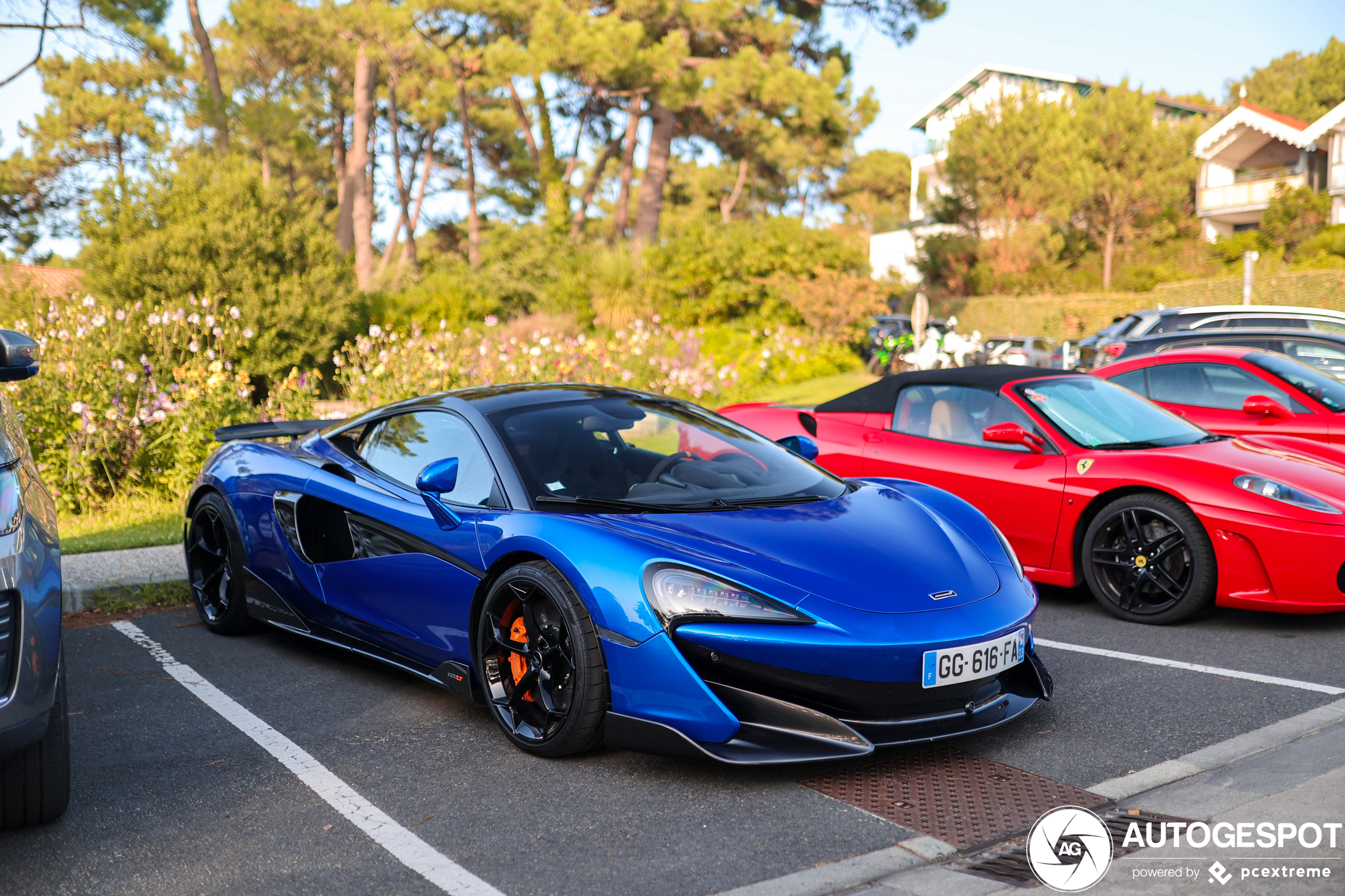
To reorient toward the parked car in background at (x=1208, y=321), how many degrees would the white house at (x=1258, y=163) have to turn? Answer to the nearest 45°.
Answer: approximately 45° to its left

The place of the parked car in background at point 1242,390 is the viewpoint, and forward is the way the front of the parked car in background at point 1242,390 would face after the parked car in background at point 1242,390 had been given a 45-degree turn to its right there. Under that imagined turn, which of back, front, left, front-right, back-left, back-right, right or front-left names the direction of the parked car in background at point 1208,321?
back

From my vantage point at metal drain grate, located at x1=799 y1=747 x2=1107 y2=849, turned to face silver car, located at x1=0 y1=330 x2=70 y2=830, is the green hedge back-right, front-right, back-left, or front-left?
back-right

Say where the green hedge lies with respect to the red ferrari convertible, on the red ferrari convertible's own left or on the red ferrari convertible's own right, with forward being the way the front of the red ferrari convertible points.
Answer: on the red ferrari convertible's own left

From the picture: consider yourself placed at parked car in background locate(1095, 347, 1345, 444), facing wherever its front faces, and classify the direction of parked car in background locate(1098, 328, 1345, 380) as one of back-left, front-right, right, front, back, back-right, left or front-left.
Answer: back-left

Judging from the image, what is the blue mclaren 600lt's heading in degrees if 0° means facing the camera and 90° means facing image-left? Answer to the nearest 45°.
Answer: approximately 315°

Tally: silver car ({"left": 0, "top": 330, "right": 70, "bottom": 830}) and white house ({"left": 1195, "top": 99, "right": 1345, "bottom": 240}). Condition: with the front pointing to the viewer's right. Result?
0

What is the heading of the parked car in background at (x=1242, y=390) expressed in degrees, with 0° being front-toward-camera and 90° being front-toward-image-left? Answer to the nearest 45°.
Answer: approximately 315°

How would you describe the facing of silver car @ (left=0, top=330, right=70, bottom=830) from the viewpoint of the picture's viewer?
facing the viewer

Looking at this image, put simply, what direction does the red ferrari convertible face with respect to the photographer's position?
facing the viewer and to the right of the viewer

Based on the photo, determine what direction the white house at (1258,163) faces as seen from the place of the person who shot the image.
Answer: facing the viewer and to the left of the viewer

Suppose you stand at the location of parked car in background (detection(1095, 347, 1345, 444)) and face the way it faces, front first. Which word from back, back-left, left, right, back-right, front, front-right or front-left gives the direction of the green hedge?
back-left
